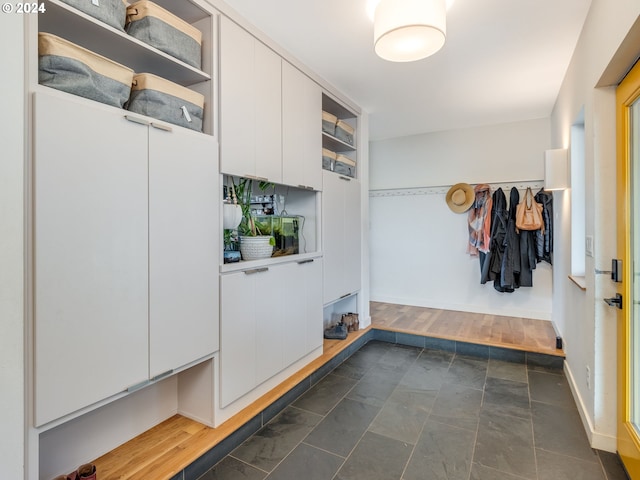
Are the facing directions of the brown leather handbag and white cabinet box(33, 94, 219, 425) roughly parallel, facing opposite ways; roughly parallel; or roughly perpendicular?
roughly perpendicular

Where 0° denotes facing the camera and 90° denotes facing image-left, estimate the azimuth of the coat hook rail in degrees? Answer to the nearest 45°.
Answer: approximately 0°

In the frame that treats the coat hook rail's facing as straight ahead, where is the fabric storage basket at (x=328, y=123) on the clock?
The fabric storage basket is roughly at 1 o'clock from the coat hook rail.

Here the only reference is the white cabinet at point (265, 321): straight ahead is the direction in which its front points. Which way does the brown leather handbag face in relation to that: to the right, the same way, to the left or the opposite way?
to the right

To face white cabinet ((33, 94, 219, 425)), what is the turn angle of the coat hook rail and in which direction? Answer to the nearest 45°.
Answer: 0° — it already faces it

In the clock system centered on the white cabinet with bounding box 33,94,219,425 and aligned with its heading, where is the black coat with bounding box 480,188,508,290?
The black coat is roughly at 10 o'clock from the white cabinet.

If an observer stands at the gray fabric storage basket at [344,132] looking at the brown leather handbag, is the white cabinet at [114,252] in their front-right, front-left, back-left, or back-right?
back-right

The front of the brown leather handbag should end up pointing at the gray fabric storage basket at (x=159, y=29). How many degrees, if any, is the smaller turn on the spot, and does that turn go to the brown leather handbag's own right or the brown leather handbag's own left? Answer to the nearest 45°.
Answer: approximately 45° to the brown leather handbag's own right

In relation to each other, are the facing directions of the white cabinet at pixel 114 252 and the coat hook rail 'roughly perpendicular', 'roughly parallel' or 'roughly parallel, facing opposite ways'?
roughly perpendicular

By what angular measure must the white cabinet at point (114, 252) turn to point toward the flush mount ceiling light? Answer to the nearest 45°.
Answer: approximately 45° to its left

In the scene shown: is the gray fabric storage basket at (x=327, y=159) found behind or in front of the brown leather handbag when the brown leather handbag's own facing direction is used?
in front

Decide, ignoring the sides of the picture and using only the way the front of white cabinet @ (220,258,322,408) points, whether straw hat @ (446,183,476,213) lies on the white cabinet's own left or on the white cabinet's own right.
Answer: on the white cabinet's own left

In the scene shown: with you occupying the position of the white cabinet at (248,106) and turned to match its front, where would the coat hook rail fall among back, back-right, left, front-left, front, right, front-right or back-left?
left
